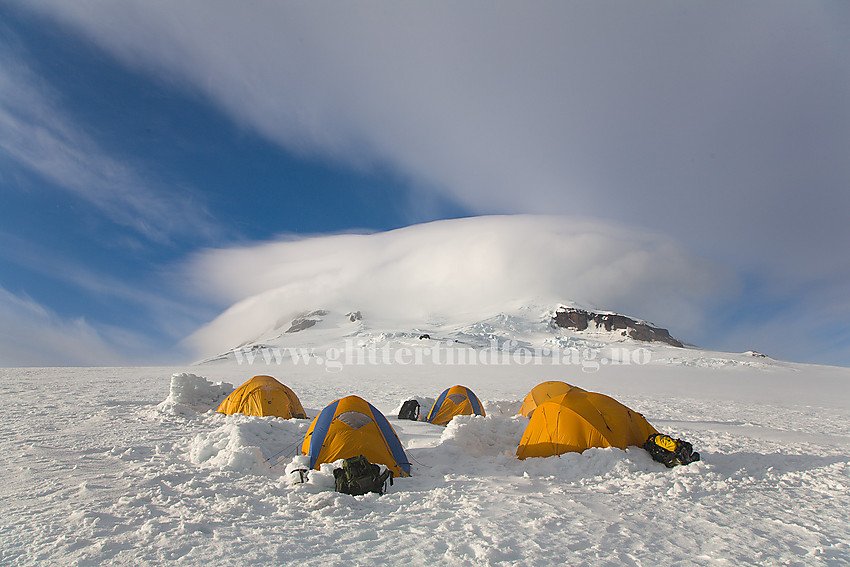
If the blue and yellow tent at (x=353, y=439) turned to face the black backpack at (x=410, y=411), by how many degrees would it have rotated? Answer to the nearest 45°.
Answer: approximately 180°

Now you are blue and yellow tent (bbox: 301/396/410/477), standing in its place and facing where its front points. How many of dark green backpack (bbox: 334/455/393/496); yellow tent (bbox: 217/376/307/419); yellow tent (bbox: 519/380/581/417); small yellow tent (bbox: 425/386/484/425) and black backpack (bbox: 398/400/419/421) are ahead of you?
1

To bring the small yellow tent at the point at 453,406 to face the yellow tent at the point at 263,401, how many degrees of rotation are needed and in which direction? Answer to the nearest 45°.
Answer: approximately 90° to its right

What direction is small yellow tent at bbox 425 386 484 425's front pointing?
toward the camera

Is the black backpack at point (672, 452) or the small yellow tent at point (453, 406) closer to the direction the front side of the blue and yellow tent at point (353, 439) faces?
the black backpack

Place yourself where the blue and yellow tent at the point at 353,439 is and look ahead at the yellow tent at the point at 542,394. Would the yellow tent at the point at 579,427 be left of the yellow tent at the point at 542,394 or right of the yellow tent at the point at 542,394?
right

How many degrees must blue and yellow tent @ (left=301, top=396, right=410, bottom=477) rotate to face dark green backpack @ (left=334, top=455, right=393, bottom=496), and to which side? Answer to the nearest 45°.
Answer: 0° — it already faces it

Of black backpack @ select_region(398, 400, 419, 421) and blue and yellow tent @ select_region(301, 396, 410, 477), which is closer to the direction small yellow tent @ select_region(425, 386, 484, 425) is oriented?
the blue and yellow tent

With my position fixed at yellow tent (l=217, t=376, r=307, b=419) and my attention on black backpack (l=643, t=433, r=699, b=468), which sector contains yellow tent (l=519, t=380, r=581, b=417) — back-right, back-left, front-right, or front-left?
front-left

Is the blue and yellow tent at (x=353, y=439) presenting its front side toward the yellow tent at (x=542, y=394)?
no

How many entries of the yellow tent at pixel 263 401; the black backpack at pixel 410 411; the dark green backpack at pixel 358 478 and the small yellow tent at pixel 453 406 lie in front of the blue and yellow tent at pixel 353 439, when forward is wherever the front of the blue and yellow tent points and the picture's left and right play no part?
1

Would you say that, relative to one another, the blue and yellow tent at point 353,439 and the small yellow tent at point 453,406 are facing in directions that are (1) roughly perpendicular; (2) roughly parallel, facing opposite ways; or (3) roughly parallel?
roughly parallel

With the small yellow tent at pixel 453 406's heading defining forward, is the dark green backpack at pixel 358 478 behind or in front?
in front

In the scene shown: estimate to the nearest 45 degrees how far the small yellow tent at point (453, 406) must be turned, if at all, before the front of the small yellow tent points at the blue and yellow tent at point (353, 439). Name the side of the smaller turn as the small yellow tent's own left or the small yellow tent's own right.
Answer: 0° — it already faces it

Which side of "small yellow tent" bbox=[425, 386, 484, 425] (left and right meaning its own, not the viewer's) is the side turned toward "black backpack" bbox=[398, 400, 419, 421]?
right

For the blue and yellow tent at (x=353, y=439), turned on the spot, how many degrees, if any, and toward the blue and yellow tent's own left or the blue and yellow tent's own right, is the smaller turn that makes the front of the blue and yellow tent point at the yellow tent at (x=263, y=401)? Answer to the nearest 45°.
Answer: approximately 135° to the blue and yellow tent's own right

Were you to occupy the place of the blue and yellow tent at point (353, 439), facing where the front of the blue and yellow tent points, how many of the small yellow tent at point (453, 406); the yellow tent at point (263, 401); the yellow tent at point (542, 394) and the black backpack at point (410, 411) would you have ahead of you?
0
